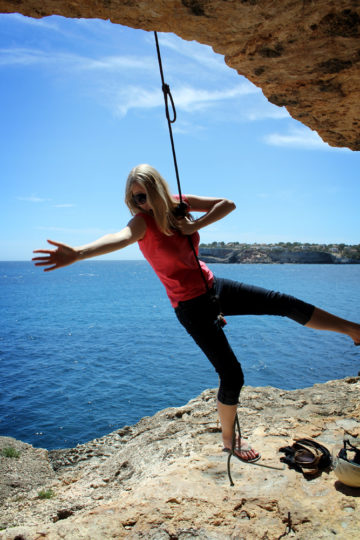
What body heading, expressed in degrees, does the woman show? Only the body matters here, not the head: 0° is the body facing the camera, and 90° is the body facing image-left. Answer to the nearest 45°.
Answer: approximately 0°
